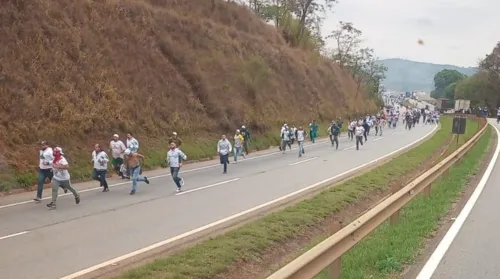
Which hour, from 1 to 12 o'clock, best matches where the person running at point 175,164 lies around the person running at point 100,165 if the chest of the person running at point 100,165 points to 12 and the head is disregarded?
the person running at point 175,164 is roughly at 8 o'clock from the person running at point 100,165.

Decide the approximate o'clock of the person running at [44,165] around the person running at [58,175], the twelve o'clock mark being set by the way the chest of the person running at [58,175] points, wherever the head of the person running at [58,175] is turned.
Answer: the person running at [44,165] is roughly at 4 o'clock from the person running at [58,175].

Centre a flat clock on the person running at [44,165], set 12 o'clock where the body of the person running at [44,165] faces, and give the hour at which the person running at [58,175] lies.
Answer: the person running at [58,175] is roughly at 10 o'clock from the person running at [44,165].

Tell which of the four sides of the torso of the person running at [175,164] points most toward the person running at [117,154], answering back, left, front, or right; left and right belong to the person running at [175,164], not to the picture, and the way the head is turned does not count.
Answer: right

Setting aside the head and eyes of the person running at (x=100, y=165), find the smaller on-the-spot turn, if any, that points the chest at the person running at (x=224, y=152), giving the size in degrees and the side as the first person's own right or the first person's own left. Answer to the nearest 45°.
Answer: approximately 180°
